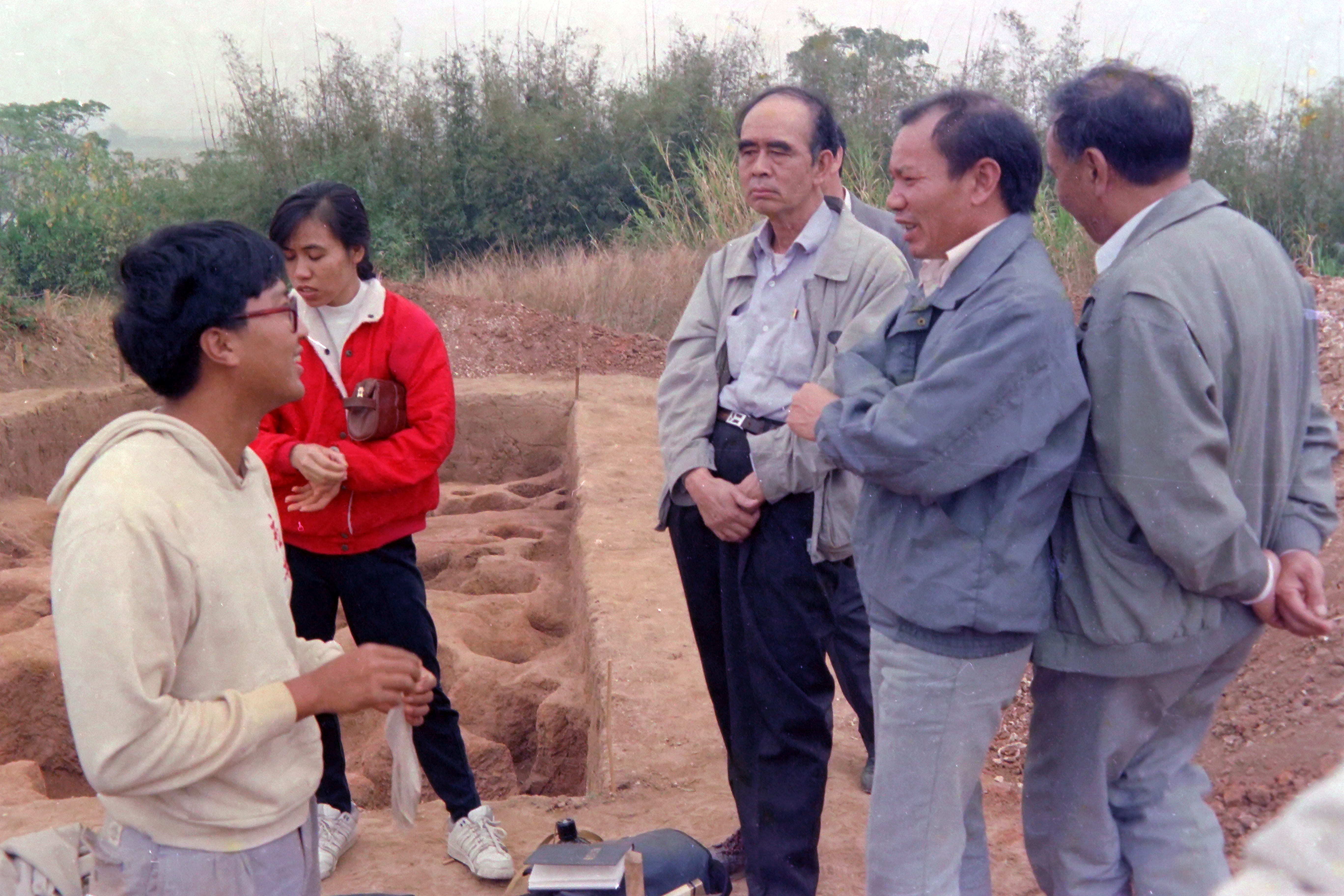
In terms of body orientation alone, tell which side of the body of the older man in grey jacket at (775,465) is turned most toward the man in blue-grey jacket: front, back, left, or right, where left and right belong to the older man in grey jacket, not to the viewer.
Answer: left

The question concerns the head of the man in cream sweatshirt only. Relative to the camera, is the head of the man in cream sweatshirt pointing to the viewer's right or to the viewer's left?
to the viewer's right

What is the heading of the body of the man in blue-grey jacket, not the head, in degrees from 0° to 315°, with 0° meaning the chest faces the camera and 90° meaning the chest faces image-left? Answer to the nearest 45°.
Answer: approximately 90°

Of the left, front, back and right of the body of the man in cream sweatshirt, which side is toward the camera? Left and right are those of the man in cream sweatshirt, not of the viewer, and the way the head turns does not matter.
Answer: right

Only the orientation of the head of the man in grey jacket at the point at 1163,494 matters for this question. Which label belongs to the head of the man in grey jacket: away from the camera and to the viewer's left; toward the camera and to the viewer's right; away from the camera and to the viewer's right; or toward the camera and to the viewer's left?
away from the camera and to the viewer's left

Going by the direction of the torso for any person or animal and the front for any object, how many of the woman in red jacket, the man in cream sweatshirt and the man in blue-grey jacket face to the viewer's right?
1

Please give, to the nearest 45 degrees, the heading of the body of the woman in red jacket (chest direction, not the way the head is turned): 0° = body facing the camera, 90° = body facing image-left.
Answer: approximately 45°

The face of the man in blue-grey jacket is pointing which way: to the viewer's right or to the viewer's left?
to the viewer's left

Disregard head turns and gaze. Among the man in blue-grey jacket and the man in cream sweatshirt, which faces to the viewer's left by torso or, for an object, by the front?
the man in blue-grey jacket

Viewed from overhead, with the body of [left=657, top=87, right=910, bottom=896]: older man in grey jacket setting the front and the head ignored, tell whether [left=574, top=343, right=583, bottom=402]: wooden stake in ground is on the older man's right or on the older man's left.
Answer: on the older man's right

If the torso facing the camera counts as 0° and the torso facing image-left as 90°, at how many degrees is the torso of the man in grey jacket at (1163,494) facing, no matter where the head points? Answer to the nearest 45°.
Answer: approximately 135°

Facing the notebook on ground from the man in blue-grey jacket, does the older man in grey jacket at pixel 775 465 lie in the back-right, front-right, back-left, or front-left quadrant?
front-right
